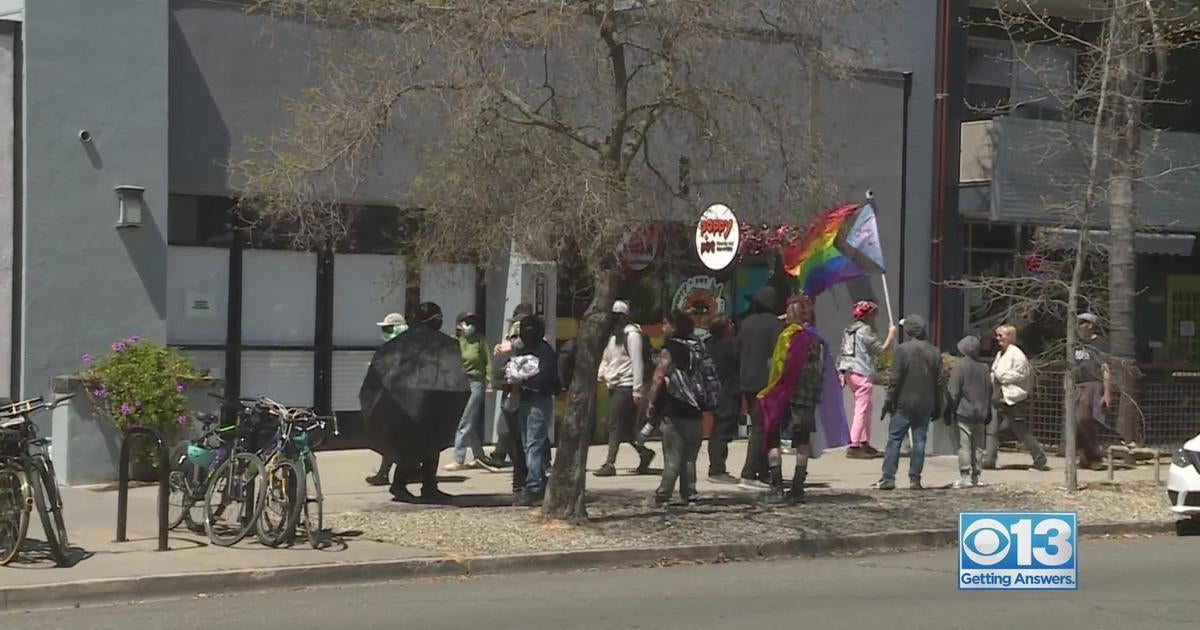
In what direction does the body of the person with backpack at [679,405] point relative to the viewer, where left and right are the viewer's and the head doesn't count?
facing away from the viewer and to the left of the viewer

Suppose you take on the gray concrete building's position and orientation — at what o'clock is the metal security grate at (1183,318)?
The metal security grate is roughly at 8 o'clock from the gray concrete building.

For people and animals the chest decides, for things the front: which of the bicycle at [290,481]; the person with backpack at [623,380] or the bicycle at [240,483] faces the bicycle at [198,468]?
the person with backpack

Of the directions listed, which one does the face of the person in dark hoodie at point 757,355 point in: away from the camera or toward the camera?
away from the camera

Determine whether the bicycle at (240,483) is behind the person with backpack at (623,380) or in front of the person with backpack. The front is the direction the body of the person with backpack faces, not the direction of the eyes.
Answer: in front

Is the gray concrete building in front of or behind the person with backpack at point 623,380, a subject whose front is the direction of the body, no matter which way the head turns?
in front

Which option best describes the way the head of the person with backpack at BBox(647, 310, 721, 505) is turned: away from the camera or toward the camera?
away from the camera

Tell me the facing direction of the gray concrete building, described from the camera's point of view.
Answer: facing the viewer

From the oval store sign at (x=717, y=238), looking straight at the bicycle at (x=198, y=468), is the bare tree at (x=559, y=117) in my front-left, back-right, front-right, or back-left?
front-left

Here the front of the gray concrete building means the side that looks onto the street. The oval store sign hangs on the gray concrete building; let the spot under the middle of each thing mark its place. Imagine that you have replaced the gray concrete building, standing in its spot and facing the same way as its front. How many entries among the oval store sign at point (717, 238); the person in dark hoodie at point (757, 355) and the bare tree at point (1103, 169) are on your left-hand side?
3
